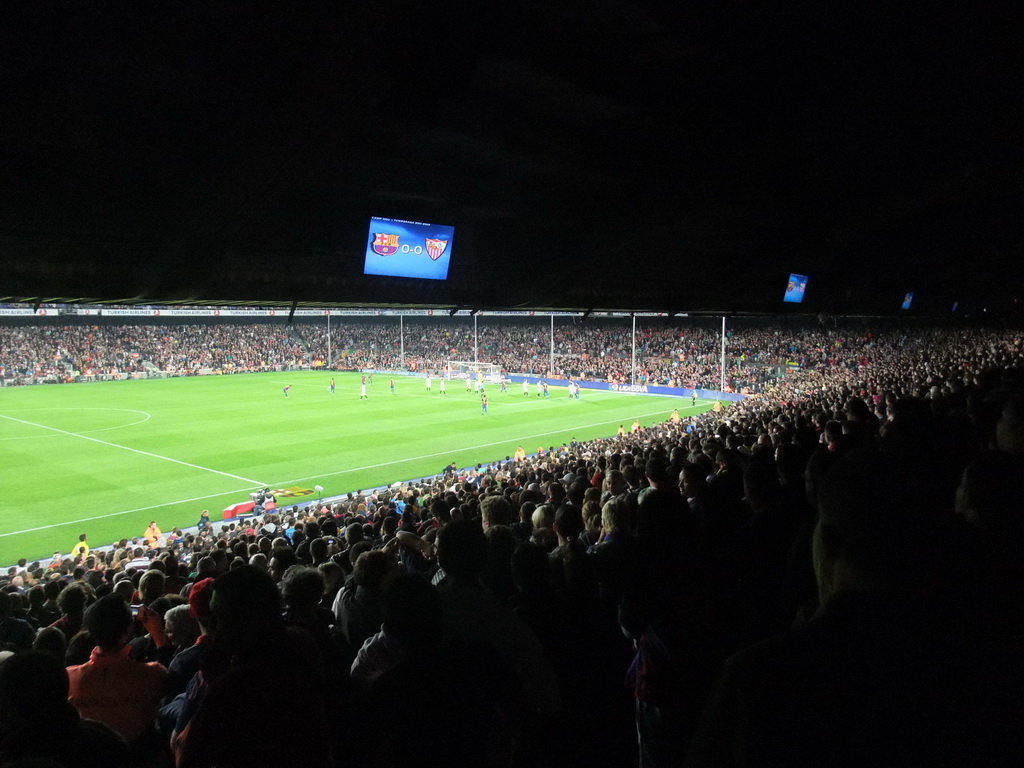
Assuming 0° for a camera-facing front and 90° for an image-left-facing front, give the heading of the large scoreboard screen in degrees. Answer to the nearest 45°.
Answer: approximately 0°
